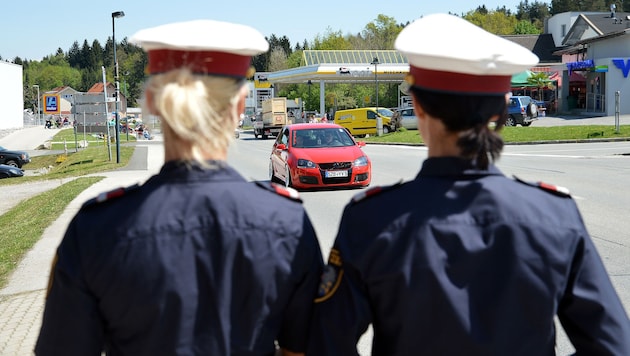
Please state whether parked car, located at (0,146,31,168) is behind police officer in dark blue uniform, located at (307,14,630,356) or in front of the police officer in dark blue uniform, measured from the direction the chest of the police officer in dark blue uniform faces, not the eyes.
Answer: in front

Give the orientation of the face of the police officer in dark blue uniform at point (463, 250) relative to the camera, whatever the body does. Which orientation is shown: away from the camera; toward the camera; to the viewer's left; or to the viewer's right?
away from the camera

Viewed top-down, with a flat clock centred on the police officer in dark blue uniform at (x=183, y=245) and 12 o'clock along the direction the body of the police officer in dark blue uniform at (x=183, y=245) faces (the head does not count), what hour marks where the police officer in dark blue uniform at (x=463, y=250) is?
the police officer in dark blue uniform at (x=463, y=250) is roughly at 3 o'clock from the police officer in dark blue uniform at (x=183, y=245).

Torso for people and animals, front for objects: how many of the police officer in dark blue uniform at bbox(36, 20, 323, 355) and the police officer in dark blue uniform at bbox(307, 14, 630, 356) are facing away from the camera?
2

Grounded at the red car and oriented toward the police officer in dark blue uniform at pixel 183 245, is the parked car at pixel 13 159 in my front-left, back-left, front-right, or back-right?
back-right

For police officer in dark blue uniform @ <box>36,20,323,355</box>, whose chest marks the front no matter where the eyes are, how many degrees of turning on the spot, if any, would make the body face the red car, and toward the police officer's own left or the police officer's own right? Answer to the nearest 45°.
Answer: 0° — they already face it

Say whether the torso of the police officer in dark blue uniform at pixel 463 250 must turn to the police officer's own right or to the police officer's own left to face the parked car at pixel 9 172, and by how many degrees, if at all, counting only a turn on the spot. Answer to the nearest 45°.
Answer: approximately 45° to the police officer's own left

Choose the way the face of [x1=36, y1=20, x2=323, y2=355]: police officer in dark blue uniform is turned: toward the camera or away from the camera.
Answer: away from the camera

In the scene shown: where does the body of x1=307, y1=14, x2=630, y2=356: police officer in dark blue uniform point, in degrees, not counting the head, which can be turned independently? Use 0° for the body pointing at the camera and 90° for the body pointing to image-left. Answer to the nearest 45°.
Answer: approximately 180°

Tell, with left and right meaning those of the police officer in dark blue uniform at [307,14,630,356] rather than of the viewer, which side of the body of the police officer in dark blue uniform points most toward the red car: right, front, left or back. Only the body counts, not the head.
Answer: front

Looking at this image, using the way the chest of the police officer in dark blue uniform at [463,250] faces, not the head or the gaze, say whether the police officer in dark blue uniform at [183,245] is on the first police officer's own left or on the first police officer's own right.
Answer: on the first police officer's own left

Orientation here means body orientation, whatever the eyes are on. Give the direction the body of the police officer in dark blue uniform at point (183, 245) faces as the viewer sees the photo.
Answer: away from the camera

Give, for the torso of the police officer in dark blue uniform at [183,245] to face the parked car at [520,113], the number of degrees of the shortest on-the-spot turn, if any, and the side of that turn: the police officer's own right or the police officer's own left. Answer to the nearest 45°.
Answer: approximately 45° to the police officer's own right

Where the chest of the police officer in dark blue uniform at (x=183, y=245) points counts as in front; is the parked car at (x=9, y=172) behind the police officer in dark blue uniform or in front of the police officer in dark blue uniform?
in front

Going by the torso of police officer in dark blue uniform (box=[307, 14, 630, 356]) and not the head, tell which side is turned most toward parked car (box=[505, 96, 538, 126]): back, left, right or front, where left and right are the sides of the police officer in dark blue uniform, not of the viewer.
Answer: front
